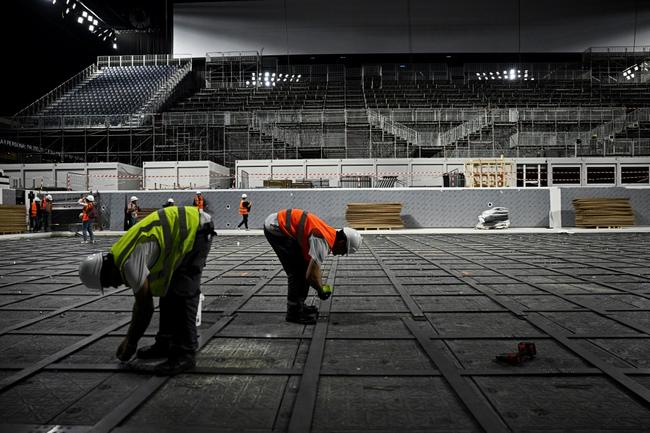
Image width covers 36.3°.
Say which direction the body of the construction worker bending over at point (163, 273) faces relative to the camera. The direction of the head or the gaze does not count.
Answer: to the viewer's left

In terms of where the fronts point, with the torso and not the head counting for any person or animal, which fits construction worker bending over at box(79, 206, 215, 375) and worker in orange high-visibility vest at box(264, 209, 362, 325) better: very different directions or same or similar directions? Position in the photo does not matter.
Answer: very different directions

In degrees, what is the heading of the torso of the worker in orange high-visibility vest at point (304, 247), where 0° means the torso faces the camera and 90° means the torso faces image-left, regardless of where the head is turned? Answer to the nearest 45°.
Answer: approximately 270°

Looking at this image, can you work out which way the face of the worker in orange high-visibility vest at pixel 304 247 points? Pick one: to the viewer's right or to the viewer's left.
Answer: to the viewer's right

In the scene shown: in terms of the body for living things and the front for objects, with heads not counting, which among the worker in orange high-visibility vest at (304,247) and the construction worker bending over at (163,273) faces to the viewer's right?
the worker in orange high-visibility vest

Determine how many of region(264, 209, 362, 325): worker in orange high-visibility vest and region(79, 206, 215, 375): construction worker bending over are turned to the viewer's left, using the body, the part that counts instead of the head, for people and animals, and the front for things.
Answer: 1

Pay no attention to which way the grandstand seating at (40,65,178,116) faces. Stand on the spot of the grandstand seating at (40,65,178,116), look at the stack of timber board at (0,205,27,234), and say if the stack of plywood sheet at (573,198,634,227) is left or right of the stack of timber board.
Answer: left

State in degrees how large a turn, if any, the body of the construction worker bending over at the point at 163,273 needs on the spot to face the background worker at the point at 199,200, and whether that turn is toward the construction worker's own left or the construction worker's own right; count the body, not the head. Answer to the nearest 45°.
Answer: approximately 90° to the construction worker's own right

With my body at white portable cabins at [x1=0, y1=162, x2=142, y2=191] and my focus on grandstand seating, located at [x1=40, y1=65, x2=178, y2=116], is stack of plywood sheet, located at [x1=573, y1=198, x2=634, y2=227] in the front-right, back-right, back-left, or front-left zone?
back-right
